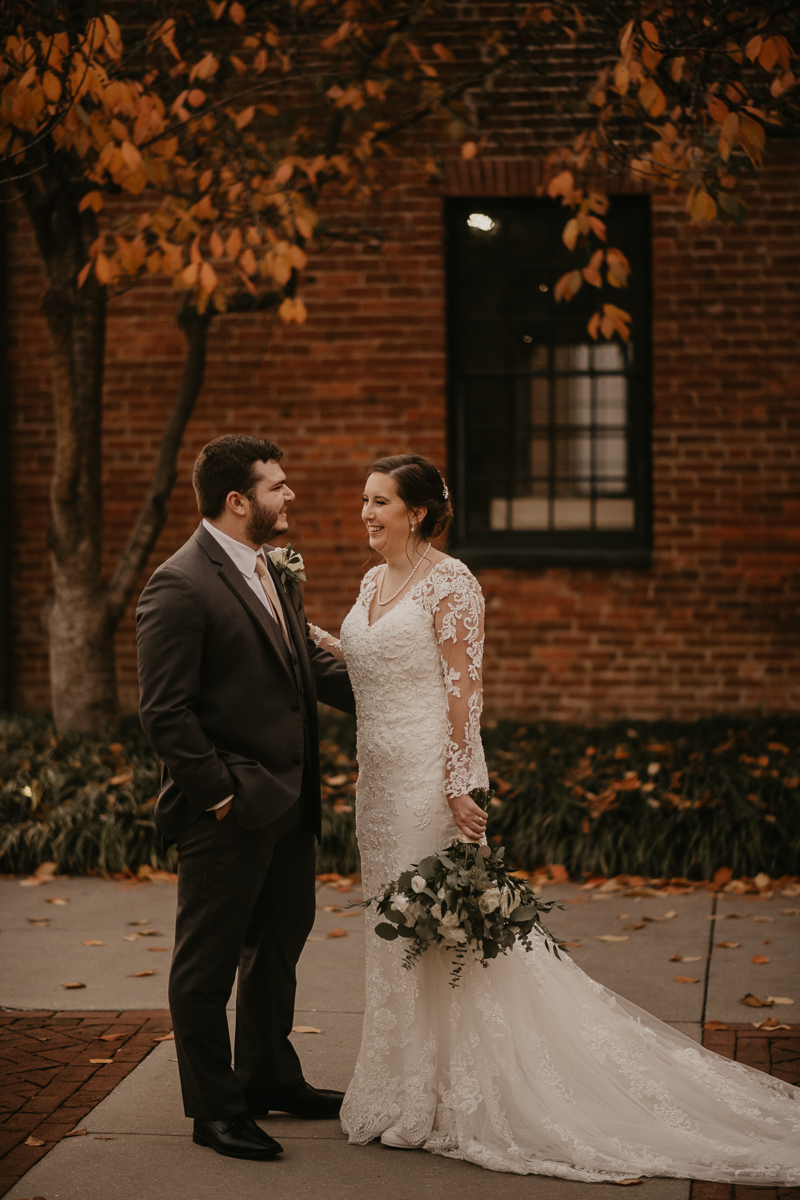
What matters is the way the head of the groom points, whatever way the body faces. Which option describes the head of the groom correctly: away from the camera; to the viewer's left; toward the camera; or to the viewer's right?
to the viewer's right

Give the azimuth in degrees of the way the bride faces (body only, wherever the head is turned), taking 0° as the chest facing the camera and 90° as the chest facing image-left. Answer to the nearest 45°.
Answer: approximately 45°

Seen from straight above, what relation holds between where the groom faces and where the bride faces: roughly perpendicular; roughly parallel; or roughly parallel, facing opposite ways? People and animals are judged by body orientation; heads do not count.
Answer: roughly perpendicular

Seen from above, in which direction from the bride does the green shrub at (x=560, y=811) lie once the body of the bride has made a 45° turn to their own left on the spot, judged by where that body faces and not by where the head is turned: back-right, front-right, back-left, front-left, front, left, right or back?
back

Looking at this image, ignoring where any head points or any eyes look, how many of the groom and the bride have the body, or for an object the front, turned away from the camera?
0

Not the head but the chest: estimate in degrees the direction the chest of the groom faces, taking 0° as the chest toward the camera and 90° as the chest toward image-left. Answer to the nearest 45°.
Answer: approximately 315°
